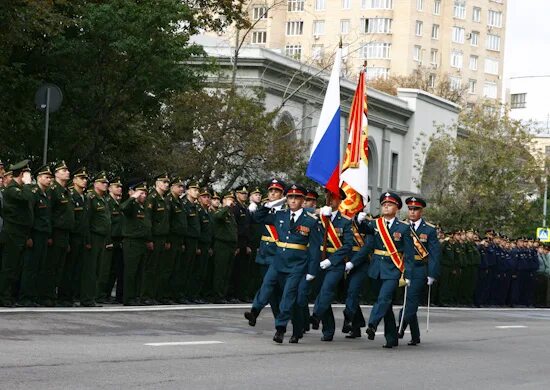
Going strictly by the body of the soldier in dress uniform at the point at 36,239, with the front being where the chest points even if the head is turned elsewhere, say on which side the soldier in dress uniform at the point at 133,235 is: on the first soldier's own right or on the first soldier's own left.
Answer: on the first soldier's own left

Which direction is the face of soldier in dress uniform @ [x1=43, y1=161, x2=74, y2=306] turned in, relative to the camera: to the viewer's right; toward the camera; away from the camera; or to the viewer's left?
to the viewer's right

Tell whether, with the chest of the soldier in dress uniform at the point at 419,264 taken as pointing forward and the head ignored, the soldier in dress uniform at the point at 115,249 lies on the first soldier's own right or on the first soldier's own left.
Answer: on the first soldier's own right

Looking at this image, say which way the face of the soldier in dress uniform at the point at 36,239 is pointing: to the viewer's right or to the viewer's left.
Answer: to the viewer's right

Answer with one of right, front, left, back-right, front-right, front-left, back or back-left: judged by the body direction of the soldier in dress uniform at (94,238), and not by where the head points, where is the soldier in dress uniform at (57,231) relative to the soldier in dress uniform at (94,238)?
right

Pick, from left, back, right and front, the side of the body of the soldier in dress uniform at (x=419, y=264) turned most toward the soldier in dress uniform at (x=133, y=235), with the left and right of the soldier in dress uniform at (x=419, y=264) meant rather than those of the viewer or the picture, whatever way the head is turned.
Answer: right

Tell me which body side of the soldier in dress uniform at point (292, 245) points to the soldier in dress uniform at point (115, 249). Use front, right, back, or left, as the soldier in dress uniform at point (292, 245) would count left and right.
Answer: right

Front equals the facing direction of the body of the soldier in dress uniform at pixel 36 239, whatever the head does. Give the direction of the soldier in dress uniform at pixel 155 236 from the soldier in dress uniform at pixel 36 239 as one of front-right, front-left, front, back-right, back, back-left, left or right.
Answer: left

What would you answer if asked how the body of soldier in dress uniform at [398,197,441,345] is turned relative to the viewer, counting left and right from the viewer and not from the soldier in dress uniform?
facing the viewer and to the left of the viewer

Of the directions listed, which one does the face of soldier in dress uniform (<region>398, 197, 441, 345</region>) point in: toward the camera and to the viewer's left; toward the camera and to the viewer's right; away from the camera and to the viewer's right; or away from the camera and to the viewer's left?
toward the camera and to the viewer's left

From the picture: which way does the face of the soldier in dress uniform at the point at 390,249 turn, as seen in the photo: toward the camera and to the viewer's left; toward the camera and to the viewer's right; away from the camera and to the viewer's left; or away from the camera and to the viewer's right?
toward the camera and to the viewer's left

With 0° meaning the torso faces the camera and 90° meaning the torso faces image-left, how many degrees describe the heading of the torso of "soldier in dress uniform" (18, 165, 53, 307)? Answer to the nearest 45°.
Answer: approximately 315°
